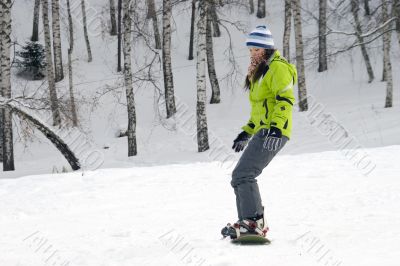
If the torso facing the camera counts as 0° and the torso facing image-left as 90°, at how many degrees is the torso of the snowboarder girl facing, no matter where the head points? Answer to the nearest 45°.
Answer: approximately 45°

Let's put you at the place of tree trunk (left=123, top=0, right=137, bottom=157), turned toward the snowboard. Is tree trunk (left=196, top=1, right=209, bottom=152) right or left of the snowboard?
left

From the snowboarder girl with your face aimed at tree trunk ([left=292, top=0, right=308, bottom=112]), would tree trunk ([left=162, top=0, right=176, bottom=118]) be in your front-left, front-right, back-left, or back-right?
front-left

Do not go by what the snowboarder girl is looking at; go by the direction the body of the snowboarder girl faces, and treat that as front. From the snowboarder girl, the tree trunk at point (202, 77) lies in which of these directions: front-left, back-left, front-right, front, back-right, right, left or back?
back-right

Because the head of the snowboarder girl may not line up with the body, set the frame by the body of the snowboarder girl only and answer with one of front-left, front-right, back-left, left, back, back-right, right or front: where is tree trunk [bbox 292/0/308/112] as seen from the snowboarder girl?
back-right

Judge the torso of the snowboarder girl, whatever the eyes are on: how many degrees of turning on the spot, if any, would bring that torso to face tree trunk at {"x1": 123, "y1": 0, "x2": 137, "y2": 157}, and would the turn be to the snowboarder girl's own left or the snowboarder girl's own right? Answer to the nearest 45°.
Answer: approximately 135° to the snowboarder girl's own right

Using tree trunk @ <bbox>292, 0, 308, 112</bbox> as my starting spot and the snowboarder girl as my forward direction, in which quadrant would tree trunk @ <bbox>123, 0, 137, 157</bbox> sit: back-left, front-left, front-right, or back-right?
front-right

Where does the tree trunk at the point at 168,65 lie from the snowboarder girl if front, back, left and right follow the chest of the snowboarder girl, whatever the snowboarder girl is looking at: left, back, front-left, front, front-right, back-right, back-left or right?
back-right

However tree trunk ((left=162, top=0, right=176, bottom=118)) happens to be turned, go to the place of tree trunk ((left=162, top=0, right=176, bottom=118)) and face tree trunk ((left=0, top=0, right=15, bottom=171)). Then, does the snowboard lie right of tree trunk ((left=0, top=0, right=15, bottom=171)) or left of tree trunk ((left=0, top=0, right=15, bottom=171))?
left
